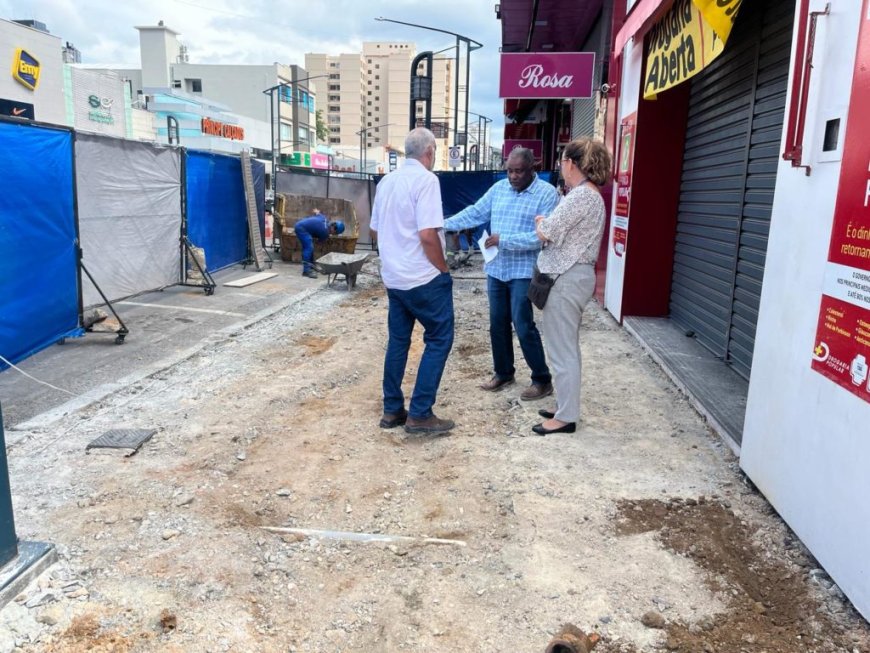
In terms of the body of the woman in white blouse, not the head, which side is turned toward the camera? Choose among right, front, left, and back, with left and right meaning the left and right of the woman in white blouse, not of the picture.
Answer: left

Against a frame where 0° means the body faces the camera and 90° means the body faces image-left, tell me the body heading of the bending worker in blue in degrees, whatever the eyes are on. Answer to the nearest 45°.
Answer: approximately 270°

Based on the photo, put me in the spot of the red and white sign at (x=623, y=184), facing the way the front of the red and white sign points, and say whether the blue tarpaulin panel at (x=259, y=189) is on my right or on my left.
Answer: on my right

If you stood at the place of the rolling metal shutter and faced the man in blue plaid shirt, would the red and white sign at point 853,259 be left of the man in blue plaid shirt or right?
left

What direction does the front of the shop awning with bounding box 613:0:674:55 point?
to the viewer's left

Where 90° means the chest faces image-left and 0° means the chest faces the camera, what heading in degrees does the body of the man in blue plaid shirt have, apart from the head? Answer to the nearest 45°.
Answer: approximately 45°

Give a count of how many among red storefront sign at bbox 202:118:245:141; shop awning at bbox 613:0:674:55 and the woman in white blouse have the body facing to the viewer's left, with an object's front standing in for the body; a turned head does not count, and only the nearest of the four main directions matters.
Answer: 2

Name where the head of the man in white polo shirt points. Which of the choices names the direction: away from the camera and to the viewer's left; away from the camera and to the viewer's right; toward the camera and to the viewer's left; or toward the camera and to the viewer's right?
away from the camera and to the viewer's right

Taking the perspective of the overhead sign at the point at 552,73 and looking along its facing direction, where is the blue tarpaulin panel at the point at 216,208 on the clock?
The blue tarpaulin panel is roughly at 3 o'clock from the overhead sign.

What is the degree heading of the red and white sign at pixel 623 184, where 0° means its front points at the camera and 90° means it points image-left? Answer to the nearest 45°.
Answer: approximately 45°

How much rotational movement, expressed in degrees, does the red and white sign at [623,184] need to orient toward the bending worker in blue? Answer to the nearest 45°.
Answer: approximately 90° to its right

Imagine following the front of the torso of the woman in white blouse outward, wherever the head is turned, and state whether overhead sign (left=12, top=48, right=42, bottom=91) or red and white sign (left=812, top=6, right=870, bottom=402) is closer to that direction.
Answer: the overhead sign
